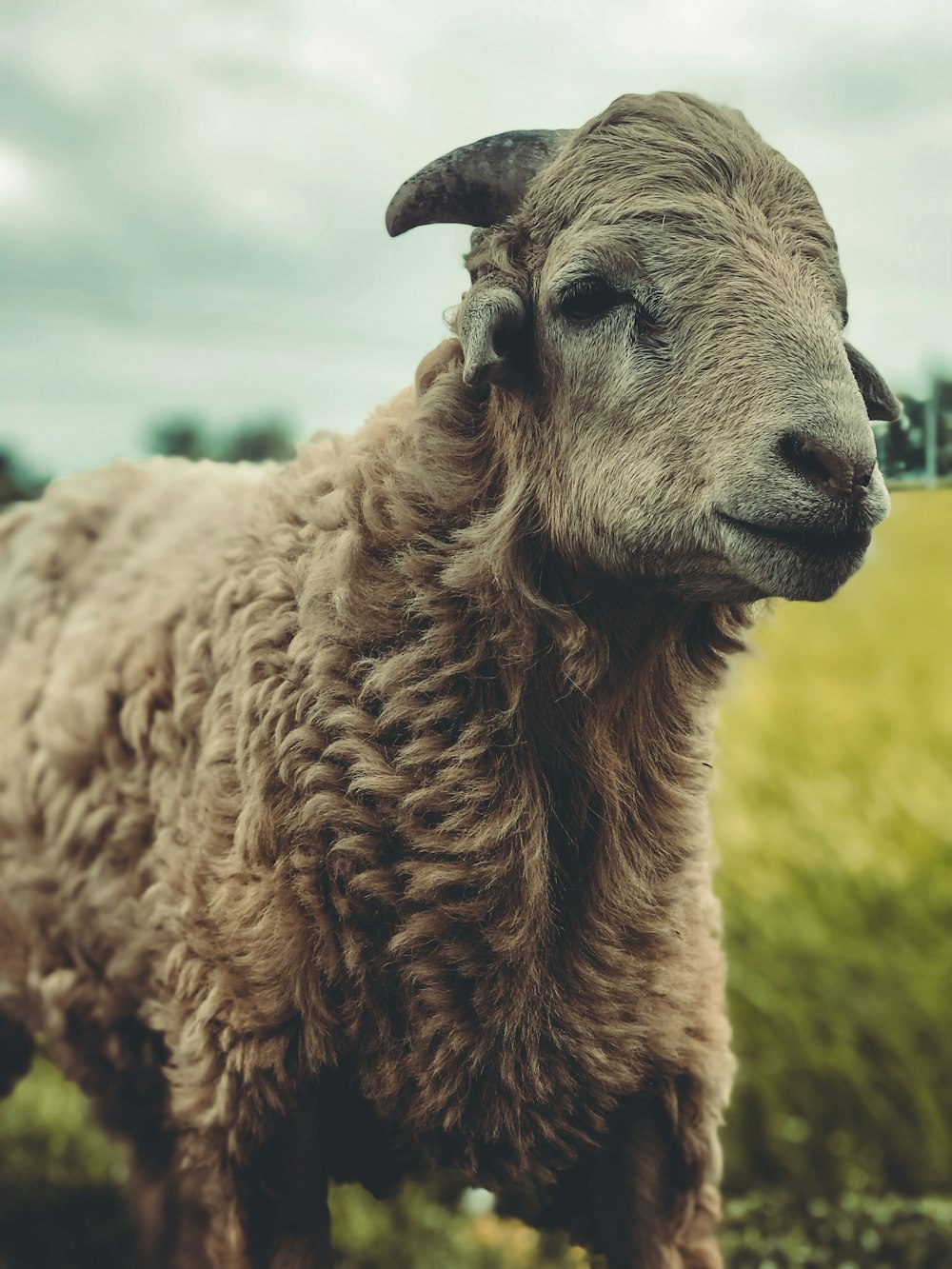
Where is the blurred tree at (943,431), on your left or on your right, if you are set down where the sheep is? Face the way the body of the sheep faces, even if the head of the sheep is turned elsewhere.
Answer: on your left

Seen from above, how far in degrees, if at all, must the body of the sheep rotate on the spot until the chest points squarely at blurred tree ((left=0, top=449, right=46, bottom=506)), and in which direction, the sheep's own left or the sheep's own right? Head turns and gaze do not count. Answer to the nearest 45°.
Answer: approximately 180°

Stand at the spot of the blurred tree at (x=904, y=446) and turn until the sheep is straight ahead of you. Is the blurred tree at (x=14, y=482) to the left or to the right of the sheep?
right

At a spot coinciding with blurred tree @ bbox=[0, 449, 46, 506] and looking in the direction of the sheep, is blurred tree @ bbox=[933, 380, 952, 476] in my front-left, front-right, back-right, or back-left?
front-left

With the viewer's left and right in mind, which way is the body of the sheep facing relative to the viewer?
facing the viewer and to the right of the viewer

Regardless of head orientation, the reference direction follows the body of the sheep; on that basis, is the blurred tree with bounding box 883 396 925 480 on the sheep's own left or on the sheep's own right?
on the sheep's own left

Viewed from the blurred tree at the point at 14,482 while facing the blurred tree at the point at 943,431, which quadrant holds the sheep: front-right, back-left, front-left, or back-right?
front-right
